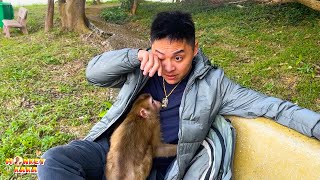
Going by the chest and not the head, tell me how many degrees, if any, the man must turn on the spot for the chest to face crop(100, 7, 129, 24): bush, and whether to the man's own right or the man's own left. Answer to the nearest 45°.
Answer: approximately 135° to the man's own right

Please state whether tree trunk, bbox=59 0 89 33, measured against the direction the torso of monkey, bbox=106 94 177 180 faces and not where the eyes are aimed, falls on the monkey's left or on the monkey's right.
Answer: on the monkey's left

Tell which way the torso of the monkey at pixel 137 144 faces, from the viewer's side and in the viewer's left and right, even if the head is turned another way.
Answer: facing away from the viewer and to the right of the viewer

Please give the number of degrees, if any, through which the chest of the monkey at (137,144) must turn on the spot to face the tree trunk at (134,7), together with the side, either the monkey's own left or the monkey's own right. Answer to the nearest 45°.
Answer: approximately 45° to the monkey's own left

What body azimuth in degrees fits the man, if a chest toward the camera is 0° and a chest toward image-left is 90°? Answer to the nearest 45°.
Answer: approximately 45°

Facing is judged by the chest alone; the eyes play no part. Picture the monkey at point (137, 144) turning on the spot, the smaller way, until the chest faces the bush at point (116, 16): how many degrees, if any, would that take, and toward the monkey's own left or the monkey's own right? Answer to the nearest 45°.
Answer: approximately 45° to the monkey's own left
